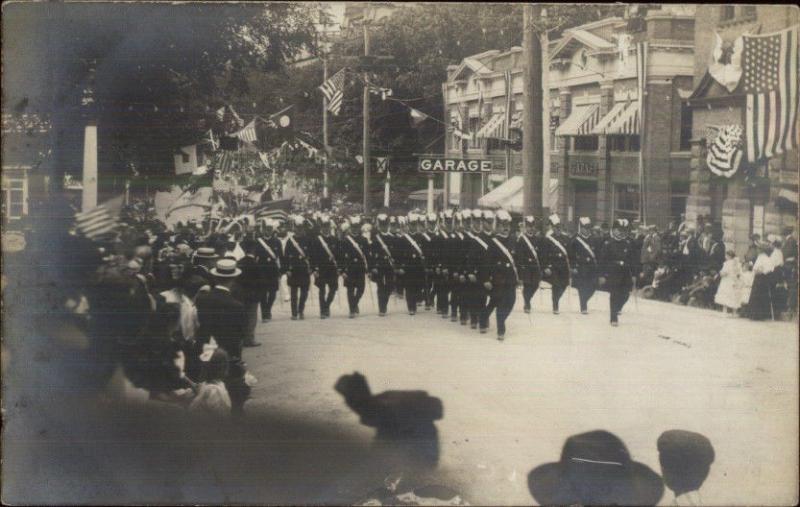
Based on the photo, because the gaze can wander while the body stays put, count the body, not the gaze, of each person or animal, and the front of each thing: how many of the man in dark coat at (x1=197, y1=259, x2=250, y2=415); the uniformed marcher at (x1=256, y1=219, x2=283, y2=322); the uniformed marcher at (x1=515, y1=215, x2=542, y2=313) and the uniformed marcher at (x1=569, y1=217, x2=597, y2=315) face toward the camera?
3

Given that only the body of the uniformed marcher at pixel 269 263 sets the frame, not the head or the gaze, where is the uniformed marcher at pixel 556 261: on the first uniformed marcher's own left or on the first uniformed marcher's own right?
on the first uniformed marcher's own left

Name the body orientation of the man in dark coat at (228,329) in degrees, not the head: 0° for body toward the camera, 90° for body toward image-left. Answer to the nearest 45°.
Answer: approximately 225°

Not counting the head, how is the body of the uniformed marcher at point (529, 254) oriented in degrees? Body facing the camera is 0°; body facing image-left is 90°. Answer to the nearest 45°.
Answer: approximately 0°

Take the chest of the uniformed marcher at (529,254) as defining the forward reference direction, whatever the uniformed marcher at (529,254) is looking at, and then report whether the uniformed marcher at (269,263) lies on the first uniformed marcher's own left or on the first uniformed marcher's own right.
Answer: on the first uniformed marcher's own right
